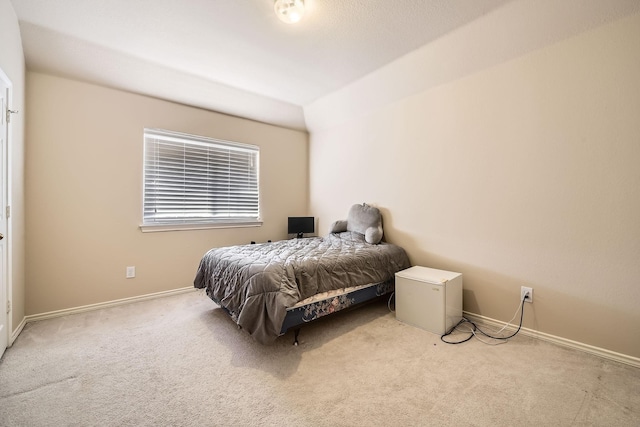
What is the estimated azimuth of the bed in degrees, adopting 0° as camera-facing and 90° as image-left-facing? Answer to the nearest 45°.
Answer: approximately 45°

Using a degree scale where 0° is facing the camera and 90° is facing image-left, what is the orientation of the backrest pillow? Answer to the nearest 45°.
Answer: approximately 45°

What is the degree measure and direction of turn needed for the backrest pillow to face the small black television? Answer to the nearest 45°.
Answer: approximately 90° to its right

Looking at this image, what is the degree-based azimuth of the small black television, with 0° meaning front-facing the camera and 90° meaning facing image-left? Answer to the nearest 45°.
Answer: approximately 0°
